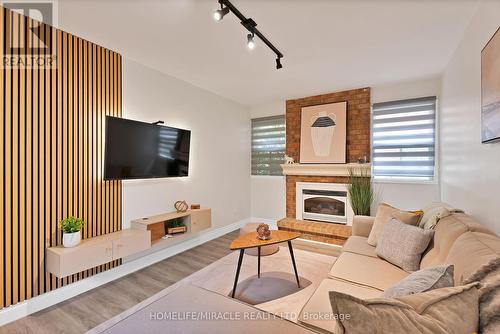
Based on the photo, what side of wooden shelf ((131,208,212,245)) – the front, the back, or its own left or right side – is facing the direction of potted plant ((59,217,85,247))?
right

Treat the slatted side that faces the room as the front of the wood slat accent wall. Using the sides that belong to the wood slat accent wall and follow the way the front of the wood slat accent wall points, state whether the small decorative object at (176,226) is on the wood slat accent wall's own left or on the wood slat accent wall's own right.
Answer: on the wood slat accent wall's own left

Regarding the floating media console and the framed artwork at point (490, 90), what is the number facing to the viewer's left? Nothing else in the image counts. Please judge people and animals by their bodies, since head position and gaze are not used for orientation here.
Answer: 1

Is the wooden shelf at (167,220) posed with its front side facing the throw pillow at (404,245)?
yes

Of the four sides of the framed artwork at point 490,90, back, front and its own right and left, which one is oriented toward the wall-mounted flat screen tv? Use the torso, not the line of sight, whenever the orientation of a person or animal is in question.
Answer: front

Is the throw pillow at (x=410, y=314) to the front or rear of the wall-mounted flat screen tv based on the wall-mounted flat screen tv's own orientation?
to the front

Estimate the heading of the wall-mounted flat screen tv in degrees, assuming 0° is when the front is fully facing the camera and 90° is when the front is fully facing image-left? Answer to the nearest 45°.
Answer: approximately 315°

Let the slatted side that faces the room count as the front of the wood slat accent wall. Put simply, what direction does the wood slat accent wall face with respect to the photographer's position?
facing the viewer and to the right of the viewer

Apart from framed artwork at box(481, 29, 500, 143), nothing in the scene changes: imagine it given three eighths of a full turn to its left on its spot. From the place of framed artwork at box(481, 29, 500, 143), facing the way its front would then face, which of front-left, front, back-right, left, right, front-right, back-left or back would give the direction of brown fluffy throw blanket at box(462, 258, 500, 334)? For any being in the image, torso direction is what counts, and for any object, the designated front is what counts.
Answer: front-right

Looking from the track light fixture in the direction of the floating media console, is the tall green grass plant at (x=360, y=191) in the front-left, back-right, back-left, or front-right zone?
back-right

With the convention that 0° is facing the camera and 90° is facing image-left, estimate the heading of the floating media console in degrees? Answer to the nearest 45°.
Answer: approximately 315°

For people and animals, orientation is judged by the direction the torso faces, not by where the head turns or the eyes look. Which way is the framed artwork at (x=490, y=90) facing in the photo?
to the viewer's left

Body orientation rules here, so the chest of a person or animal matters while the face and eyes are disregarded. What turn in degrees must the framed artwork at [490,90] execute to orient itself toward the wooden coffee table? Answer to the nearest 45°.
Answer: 0° — it already faces it

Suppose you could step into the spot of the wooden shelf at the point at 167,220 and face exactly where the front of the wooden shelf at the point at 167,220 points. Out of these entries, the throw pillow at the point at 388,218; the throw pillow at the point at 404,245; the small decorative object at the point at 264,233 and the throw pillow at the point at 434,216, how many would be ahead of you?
4

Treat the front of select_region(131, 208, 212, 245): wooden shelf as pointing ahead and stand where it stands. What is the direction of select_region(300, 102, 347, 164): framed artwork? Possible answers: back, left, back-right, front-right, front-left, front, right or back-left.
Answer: front-left

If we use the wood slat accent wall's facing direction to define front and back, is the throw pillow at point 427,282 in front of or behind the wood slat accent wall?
in front
